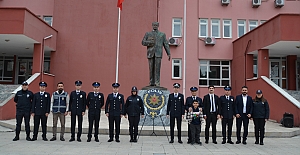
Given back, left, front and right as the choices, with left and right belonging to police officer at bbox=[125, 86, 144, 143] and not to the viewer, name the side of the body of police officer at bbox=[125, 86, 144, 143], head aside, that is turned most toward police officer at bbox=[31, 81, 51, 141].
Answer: right

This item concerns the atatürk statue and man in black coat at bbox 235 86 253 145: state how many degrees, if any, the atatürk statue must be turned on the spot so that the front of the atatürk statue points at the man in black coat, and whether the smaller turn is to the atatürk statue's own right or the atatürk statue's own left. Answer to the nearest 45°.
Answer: approximately 45° to the atatürk statue's own left

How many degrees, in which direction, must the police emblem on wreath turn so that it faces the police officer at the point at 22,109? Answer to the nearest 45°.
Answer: approximately 45° to its right

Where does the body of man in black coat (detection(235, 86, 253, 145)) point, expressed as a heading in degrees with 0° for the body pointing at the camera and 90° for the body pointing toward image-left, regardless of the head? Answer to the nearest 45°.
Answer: approximately 0°

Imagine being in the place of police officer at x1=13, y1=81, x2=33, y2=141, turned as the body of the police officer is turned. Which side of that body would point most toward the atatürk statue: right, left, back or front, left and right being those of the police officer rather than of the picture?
left

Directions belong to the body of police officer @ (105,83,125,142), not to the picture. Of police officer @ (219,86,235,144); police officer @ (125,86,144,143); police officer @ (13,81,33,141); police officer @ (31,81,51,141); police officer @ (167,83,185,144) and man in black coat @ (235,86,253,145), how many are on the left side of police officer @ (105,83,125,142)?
4

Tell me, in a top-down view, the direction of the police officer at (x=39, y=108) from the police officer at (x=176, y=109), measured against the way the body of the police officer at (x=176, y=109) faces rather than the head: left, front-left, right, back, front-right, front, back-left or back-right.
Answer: right

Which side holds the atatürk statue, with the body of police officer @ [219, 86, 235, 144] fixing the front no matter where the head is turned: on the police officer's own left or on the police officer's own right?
on the police officer's own right

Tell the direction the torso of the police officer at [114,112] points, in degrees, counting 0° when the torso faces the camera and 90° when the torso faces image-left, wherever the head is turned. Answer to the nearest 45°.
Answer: approximately 0°
